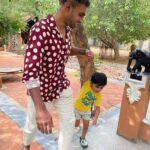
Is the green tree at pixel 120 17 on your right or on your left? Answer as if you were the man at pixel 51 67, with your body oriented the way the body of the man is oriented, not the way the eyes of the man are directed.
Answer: on your left

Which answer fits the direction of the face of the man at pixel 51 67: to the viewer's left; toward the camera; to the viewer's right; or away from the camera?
to the viewer's right

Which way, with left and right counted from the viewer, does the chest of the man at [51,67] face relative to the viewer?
facing the viewer and to the right of the viewer
